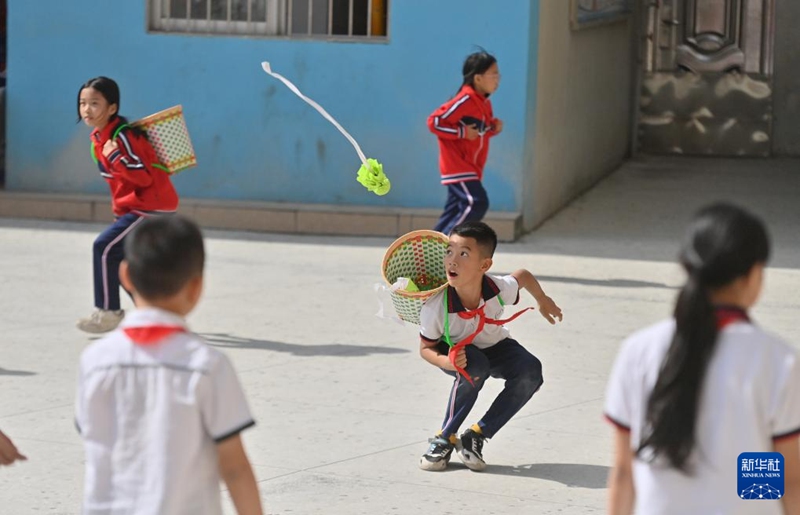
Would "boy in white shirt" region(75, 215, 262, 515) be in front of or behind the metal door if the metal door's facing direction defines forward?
in front

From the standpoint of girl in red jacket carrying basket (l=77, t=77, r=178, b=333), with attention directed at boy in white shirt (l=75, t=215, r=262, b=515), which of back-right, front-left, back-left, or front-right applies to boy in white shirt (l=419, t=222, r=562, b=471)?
front-left

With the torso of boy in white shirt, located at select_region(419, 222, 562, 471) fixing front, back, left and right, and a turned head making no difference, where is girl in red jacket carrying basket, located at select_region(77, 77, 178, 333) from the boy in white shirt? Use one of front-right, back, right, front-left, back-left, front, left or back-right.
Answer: back-right

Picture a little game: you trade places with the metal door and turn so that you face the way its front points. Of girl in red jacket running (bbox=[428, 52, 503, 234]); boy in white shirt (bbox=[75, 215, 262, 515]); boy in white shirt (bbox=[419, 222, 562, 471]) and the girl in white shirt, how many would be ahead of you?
4

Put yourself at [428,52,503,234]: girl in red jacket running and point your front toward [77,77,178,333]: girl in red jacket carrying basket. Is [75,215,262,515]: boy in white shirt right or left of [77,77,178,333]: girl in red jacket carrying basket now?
left

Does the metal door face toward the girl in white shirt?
yes

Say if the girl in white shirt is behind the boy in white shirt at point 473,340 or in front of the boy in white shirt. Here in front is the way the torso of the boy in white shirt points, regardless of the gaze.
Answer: in front

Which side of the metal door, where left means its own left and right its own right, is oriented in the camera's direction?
front

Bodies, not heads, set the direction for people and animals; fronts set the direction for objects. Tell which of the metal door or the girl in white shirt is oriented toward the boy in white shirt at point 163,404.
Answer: the metal door

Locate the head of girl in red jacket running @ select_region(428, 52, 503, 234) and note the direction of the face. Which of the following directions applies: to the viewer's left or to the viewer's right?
to the viewer's right

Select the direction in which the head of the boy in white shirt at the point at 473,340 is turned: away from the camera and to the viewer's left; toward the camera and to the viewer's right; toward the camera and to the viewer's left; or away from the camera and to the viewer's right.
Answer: toward the camera and to the viewer's left

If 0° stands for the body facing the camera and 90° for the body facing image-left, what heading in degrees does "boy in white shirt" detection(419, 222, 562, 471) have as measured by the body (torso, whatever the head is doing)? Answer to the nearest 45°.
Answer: approximately 0°

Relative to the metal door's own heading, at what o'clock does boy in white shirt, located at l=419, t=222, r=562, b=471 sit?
The boy in white shirt is roughly at 12 o'clock from the metal door.

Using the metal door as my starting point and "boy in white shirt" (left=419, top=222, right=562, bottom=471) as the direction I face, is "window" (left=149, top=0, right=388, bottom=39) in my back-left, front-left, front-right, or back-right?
front-right
